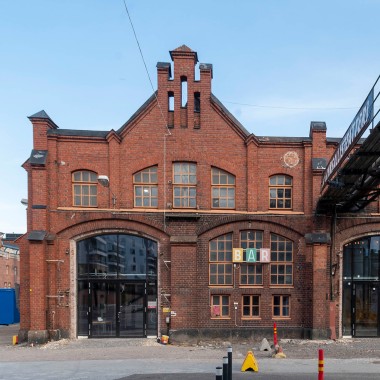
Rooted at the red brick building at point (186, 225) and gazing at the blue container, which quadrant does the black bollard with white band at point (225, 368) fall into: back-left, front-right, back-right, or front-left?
back-left

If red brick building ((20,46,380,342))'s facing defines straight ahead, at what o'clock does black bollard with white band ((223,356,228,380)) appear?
The black bollard with white band is roughly at 12 o'clock from the red brick building.

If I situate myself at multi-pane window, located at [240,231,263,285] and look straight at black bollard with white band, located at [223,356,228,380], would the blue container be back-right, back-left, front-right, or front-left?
back-right

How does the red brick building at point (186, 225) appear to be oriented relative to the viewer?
toward the camera
